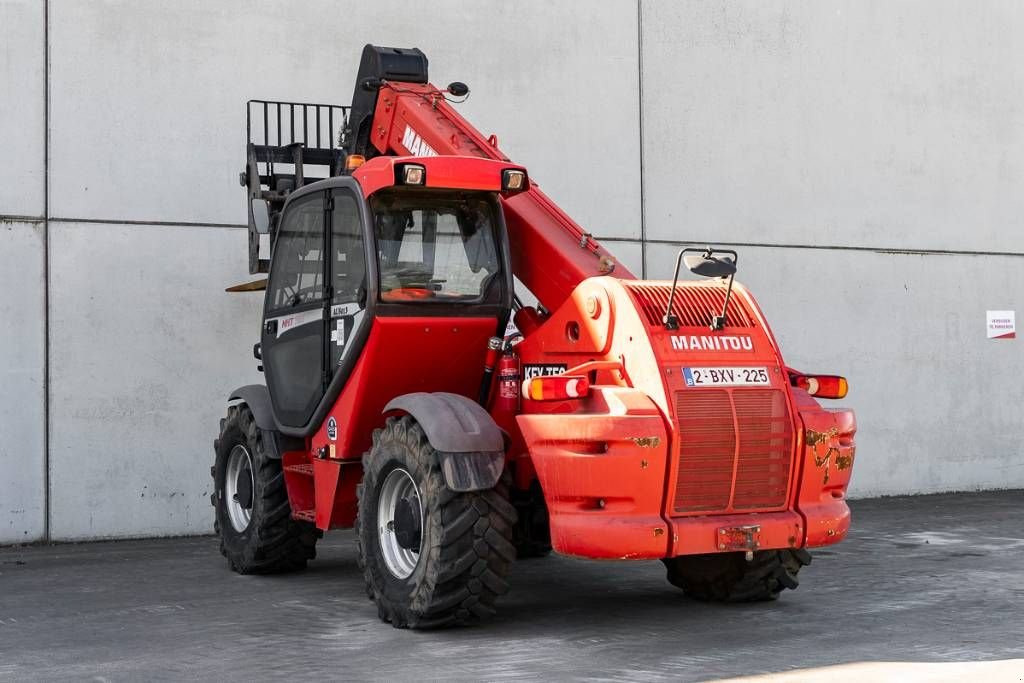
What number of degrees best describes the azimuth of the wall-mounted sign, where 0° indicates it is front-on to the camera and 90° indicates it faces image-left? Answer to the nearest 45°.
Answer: approximately 0°

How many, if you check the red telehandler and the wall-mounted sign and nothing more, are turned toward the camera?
1

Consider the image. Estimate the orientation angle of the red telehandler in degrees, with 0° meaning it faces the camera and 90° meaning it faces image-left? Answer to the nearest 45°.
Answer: approximately 135°

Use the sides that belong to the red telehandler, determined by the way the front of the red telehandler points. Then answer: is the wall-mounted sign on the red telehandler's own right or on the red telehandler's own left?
on the red telehandler's own right

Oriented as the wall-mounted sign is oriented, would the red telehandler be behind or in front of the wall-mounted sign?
in front
